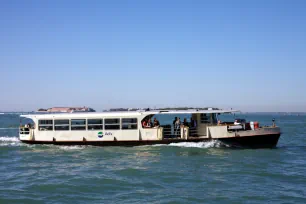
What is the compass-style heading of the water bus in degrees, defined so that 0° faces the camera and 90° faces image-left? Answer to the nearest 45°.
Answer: approximately 270°
